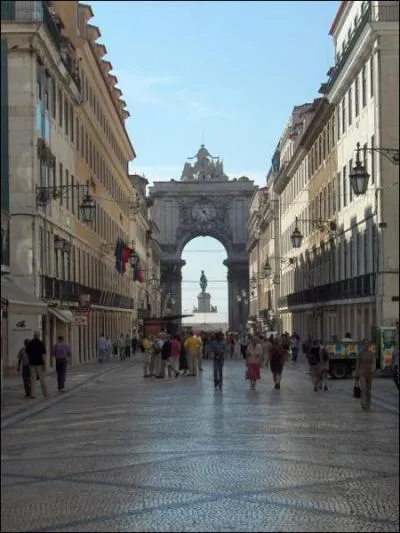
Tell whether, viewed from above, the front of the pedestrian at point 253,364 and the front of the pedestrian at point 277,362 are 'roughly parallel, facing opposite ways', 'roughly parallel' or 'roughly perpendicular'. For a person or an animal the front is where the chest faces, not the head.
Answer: roughly parallel

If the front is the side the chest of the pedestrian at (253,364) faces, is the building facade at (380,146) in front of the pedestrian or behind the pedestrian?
in front

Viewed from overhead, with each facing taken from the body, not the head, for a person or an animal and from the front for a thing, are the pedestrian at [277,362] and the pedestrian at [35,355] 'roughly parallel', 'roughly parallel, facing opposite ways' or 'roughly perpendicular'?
roughly parallel
